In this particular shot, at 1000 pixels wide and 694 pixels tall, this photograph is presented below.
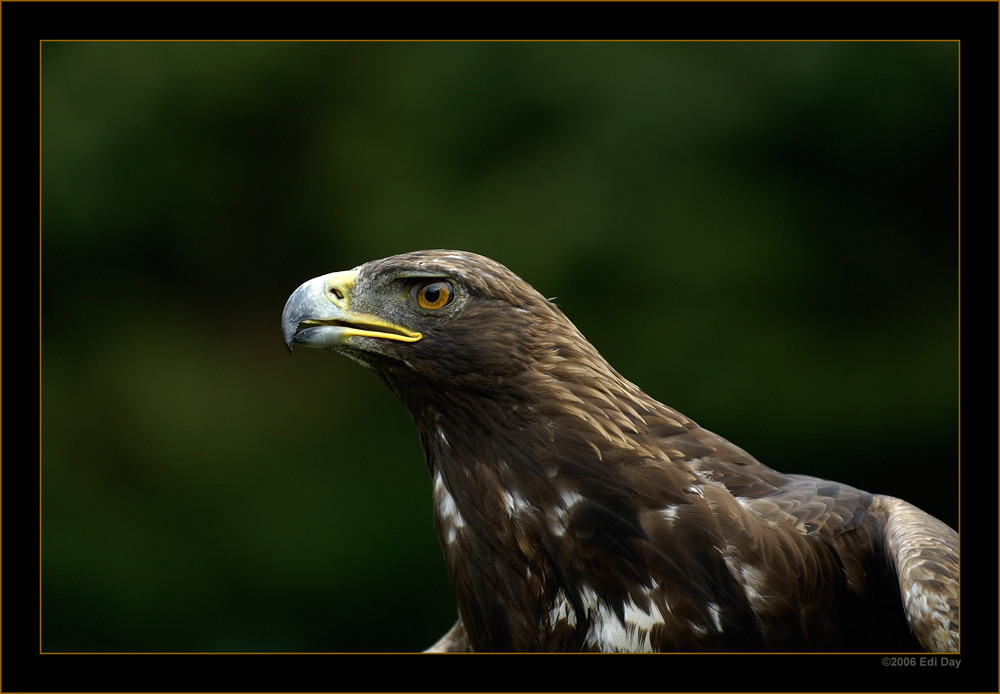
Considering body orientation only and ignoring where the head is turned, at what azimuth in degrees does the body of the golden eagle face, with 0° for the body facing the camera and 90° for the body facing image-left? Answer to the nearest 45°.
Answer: approximately 90°
